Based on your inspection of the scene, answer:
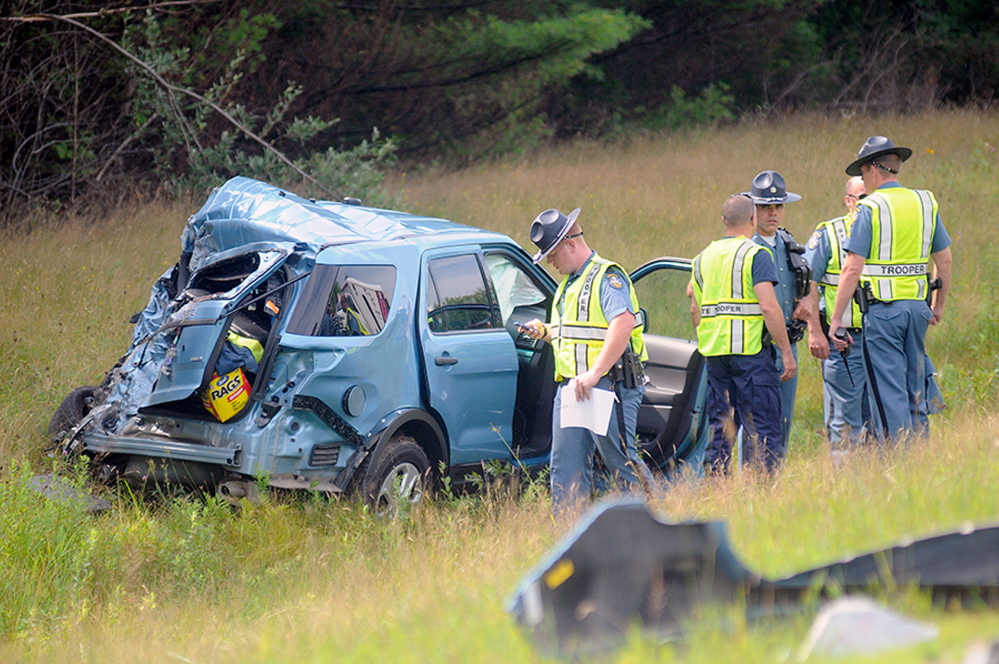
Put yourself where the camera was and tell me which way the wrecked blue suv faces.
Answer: facing away from the viewer and to the right of the viewer

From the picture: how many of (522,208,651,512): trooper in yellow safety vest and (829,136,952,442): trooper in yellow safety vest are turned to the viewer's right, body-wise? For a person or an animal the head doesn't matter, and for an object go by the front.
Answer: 0

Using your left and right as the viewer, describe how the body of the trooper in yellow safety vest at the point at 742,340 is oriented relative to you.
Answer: facing away from the viewer and to the right of the viewer

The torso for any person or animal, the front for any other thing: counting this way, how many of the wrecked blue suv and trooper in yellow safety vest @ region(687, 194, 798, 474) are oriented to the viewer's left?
0

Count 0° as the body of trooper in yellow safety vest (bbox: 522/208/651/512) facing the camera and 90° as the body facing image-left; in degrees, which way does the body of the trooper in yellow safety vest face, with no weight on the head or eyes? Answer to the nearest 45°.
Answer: approximately 45°

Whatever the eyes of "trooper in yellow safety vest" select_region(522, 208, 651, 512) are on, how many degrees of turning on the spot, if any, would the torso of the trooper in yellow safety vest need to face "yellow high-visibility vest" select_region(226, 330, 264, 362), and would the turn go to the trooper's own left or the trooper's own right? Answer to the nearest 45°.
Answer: approximately 45° to the trooper's own right

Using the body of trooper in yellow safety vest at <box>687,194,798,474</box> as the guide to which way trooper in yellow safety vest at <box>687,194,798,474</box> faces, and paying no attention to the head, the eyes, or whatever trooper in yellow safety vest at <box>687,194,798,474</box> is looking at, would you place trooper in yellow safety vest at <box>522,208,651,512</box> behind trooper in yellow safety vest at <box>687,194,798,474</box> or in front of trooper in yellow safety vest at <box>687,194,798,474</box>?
behind
